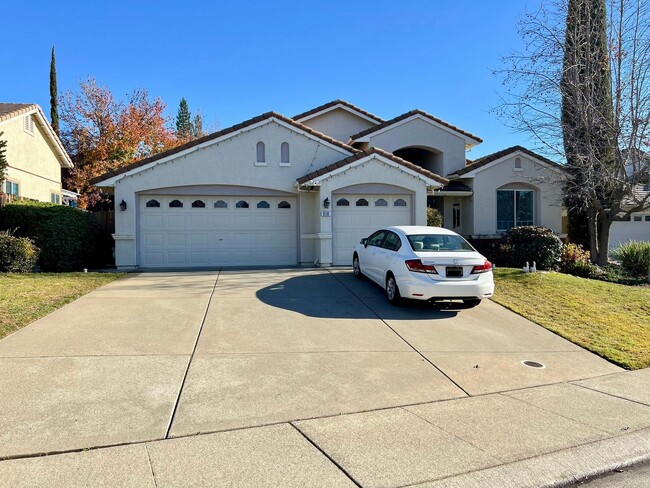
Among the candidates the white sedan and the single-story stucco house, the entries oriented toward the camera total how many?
1

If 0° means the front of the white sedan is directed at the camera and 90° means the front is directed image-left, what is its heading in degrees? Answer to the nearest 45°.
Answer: approximately 135°

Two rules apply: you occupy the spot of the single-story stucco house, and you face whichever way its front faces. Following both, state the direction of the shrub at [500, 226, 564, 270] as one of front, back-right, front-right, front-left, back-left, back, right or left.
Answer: left

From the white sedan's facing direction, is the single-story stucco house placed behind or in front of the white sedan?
in front

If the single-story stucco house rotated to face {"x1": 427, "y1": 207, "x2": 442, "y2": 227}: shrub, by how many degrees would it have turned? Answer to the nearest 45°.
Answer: approximately 90° to its left

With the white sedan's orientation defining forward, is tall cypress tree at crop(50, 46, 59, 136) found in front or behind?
in front

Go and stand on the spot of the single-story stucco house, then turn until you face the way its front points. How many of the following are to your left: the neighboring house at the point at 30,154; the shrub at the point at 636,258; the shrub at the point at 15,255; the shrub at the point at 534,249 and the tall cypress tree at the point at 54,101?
2

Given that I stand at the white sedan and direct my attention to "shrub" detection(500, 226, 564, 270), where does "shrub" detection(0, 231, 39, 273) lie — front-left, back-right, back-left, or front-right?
back-left

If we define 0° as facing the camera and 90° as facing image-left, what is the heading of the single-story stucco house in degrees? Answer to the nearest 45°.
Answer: approximately 0°

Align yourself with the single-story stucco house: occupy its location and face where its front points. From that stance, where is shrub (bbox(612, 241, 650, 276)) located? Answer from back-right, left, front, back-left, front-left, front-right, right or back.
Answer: left

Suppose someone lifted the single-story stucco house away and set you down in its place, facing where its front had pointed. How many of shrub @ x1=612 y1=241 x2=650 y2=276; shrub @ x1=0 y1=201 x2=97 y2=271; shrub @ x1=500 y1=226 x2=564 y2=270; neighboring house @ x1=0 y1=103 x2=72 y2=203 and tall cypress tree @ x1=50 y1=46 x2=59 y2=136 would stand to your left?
2

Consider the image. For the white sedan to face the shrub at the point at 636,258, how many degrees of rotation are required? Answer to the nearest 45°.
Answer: approximately 90° to its right

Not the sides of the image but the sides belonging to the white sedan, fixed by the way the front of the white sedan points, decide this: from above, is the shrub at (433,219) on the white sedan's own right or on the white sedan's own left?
on the white sedan's own right

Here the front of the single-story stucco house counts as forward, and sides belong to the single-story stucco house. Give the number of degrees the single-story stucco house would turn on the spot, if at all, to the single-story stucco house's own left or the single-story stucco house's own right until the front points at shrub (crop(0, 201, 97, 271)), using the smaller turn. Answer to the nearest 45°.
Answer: approximately 90° to the single-story stucco house's own right
